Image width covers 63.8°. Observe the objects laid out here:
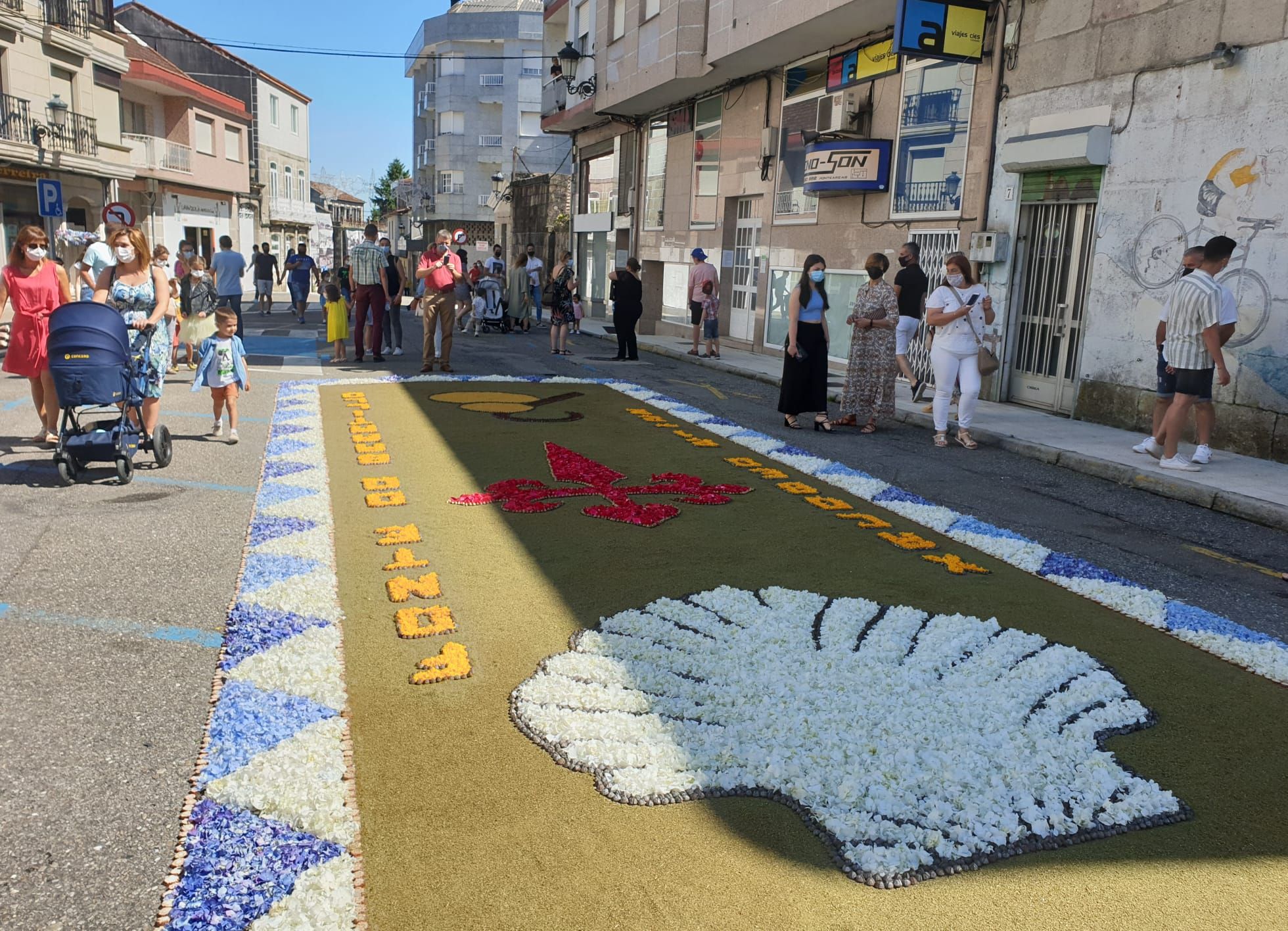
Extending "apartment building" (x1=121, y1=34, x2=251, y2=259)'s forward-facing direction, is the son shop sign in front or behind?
in front

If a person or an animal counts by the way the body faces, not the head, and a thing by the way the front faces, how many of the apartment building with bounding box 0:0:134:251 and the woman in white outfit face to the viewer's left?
0

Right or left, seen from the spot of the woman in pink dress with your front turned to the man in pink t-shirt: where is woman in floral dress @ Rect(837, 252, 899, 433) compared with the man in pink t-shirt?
right

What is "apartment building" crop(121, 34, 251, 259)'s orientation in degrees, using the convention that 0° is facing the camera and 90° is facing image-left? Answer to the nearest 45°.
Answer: approximately 315°

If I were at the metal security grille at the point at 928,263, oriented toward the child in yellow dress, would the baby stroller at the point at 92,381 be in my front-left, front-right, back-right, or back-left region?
front-left

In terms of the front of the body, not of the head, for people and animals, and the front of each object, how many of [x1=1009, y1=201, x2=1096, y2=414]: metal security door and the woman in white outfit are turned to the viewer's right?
0

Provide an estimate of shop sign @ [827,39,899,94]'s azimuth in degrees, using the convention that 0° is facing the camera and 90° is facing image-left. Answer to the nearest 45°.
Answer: approximately 45°

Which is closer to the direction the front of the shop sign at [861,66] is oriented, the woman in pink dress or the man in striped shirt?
the woman in pink dress

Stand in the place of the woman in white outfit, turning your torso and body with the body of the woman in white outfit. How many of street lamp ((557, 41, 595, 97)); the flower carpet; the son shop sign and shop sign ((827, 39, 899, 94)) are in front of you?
1

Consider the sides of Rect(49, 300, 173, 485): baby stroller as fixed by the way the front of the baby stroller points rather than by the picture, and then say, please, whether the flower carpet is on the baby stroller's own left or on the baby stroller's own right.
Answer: on the baby stroller's own left

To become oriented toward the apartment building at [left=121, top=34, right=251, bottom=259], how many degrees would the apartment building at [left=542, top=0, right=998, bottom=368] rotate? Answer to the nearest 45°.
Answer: approximately 90° to its right

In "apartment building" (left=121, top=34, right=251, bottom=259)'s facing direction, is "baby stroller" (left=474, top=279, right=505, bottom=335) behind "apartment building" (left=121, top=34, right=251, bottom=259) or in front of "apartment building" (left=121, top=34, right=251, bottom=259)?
in front

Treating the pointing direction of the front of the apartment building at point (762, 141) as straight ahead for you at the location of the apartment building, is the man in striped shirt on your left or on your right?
on your left

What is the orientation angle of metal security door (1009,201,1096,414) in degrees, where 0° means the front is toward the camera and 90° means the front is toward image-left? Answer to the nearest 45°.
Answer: approximately 45°

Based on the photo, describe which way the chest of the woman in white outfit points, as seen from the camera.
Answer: toward the camera

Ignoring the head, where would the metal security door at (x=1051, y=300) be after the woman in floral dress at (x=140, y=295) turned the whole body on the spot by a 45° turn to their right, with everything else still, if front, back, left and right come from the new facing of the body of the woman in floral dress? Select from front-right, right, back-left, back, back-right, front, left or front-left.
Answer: back
